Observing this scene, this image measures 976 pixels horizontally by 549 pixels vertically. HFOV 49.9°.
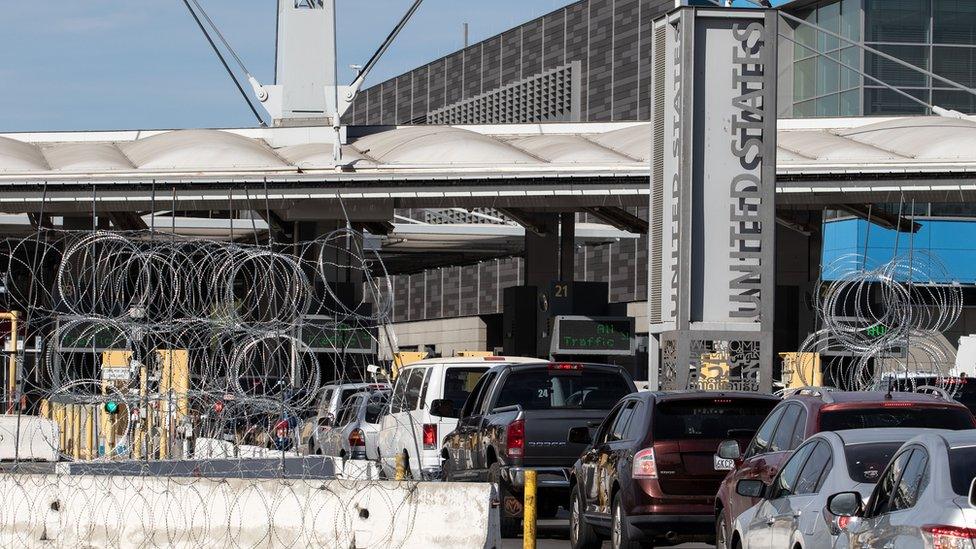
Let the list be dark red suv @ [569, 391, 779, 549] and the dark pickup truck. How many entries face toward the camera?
0

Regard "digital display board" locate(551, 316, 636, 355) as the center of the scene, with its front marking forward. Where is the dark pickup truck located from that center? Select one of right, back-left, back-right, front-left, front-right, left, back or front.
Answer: front

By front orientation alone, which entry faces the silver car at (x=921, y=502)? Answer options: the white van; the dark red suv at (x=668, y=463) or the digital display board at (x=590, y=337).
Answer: the digital display board

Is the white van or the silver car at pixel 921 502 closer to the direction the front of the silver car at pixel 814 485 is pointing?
the white van

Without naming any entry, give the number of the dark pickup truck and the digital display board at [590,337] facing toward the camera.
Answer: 1

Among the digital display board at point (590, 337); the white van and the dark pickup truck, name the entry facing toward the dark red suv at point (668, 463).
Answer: the digital display board

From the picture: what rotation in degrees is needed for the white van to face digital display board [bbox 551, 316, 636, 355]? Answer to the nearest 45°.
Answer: approximately 45° to its right

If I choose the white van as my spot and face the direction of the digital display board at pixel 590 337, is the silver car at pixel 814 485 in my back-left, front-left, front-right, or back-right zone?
back-right

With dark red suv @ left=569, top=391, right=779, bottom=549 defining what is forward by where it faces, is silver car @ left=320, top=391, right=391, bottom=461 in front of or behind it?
in front

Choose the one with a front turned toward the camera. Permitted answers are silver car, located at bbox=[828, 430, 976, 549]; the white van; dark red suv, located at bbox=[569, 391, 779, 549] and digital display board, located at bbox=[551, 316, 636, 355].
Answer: the digital display board

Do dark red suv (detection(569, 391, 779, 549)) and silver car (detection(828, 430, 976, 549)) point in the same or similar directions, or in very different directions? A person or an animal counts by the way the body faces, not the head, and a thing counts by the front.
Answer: same or similar directions

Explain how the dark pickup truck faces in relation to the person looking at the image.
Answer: facing away from the viewer and to the left of the viewer

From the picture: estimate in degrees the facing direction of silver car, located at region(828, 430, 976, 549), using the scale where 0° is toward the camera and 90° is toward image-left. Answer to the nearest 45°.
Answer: approximately 135°

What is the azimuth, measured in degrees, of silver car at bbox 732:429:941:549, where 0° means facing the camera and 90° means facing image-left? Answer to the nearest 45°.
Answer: approximately 135°

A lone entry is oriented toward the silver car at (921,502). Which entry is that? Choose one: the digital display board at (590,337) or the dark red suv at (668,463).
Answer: the digital display board

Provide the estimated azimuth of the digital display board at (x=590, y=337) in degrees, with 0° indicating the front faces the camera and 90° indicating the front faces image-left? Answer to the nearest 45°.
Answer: approximately 0°
